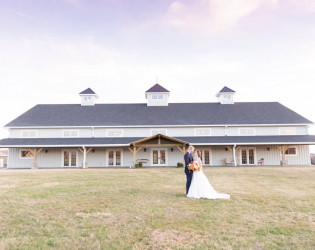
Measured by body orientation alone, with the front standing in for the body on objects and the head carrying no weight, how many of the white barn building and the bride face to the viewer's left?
1

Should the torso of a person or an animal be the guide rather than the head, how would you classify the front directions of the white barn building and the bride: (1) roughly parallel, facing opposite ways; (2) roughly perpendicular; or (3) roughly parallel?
roughly perpendicular

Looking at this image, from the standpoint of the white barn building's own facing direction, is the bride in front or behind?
in front

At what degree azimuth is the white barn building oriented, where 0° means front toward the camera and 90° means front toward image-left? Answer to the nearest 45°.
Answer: approximately 0°

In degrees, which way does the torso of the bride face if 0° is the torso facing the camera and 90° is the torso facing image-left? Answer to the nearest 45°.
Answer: approximately 90°

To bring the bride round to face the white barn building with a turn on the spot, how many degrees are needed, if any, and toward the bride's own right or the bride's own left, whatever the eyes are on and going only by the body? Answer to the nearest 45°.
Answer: approximately 90° to the bride's own right
